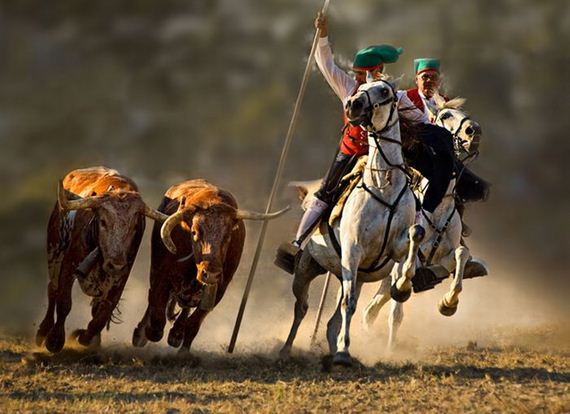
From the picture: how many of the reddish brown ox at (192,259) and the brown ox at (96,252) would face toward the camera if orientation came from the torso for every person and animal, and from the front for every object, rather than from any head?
2

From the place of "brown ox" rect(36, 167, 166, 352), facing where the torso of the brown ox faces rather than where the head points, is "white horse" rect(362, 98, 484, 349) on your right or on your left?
on your left

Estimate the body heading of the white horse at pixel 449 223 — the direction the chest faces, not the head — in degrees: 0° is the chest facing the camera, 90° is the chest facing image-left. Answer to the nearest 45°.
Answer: approximately 315°

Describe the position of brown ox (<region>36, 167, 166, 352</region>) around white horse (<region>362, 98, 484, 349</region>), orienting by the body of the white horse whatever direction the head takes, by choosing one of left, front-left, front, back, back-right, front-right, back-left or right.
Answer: back-right

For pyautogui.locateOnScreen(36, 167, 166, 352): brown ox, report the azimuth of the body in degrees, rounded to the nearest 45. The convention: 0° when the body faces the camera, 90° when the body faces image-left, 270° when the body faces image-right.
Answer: approximately 0°

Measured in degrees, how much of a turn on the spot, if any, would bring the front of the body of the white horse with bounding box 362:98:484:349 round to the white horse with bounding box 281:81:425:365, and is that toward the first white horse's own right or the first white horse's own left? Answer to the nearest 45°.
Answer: approximately 90° to the first white horse's own right

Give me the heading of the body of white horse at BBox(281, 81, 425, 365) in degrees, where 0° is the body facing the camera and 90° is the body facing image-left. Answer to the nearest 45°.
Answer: approximately 315°
